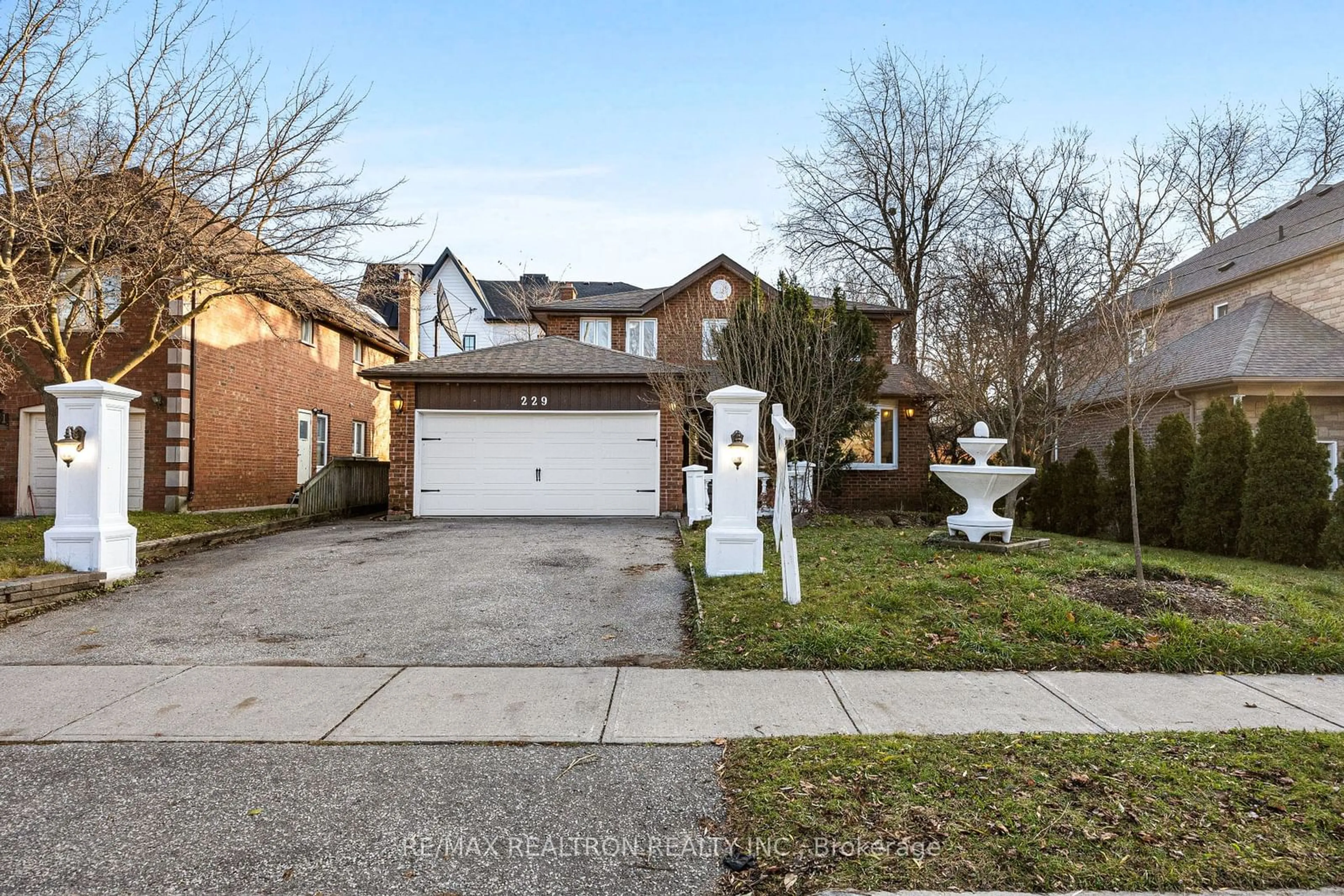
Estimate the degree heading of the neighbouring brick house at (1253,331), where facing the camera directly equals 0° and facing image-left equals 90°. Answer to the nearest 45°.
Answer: approximately 315°

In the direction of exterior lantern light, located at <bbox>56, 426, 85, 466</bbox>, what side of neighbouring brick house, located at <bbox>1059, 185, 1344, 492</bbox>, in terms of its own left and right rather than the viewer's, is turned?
right

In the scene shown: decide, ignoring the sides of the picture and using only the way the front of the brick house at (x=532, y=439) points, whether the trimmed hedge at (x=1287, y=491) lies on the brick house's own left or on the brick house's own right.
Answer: on the brick house's own left

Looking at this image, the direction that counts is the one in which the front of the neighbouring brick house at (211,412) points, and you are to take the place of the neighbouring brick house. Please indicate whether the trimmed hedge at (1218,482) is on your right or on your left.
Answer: on your left

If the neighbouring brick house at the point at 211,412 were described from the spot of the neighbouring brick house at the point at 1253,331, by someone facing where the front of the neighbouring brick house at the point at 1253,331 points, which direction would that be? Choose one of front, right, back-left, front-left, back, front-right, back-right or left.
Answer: right

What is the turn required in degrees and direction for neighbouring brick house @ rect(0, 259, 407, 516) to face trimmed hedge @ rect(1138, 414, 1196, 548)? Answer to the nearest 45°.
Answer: approximately 90° to its left

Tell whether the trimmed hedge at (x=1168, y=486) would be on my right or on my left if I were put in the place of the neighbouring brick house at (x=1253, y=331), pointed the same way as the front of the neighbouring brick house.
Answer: on my right
